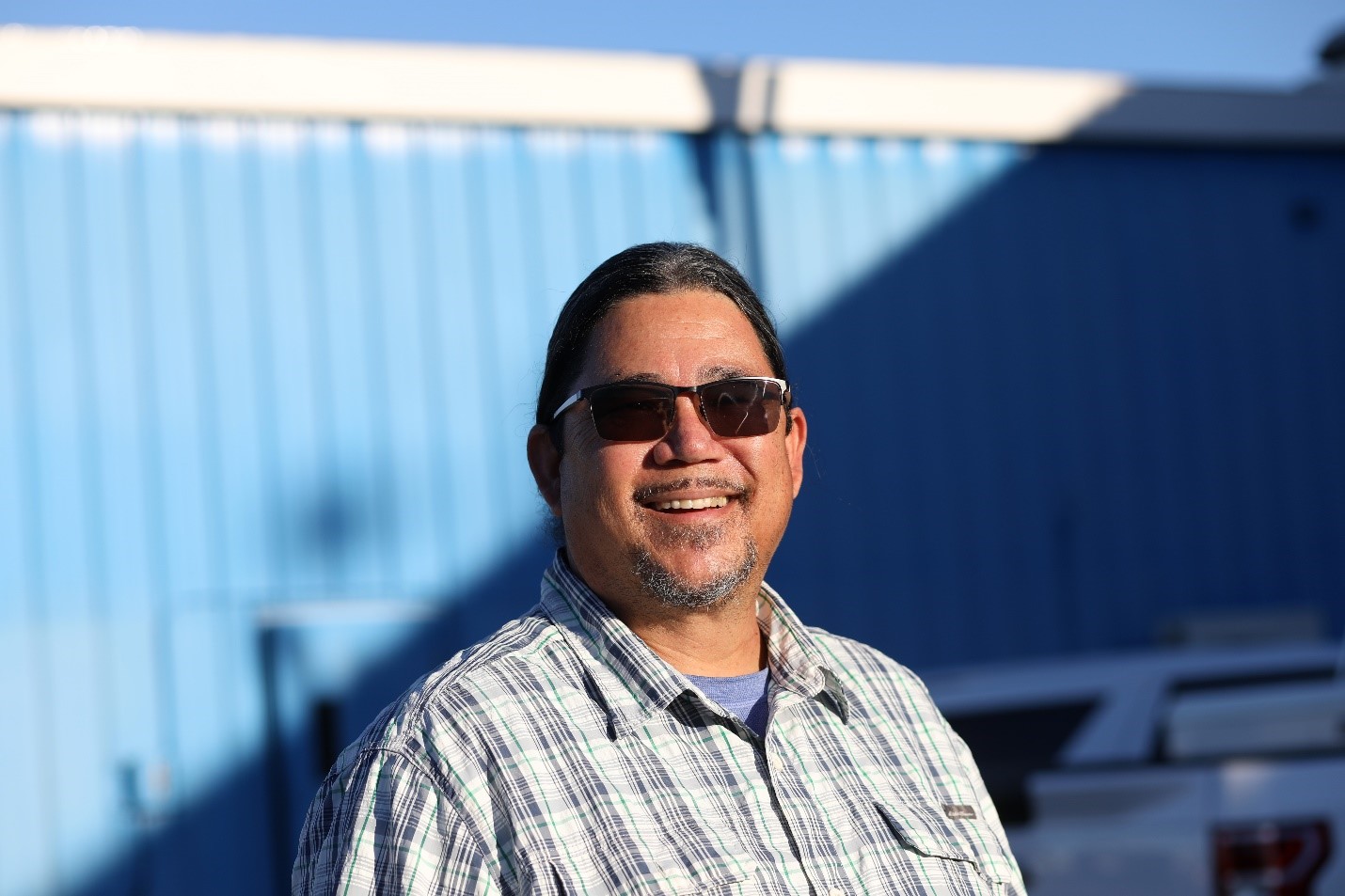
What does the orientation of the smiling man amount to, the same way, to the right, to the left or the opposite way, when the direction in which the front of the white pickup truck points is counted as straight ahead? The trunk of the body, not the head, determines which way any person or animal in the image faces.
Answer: the opposite way

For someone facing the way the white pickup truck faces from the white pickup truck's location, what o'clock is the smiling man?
The smiling man is roughly at 8 o'clock from the white pickup truck.

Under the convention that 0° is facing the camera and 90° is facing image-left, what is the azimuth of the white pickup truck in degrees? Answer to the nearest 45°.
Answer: approximately 135°

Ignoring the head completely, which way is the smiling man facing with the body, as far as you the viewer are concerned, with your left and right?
facing the viewer and to the right of the viewer
